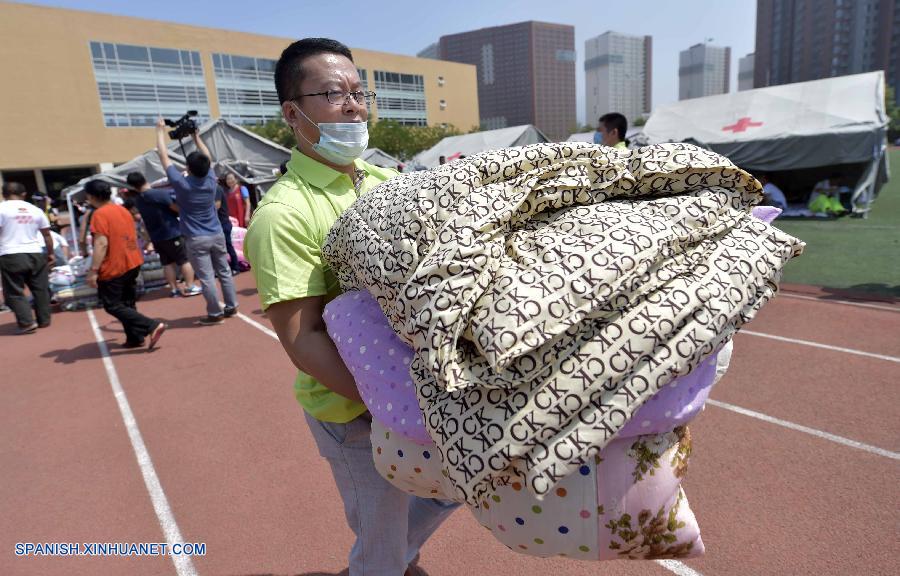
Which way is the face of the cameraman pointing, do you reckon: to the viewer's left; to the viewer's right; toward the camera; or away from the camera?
away from the camera

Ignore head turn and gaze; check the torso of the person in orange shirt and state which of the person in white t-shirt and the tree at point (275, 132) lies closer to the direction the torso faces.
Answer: the person in white t-shirt

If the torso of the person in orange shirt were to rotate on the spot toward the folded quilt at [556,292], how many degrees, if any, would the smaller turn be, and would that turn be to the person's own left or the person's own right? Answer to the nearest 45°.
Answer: approximately 135° to the person's own left

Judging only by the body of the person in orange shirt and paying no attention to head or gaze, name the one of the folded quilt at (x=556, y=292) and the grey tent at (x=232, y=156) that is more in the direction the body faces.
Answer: the grey tent

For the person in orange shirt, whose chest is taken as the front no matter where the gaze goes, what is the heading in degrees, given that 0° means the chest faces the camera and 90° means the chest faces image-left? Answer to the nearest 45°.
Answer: approximately 135°

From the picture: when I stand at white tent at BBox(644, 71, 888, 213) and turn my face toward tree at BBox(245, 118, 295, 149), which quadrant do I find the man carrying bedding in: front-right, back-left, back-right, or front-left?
back-left

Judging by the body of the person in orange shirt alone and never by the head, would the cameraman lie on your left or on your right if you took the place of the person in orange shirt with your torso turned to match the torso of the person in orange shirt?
on your right

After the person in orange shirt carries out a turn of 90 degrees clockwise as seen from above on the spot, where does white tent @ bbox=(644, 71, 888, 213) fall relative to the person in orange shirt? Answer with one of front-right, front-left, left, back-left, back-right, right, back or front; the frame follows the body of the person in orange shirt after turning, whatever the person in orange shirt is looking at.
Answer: front-right

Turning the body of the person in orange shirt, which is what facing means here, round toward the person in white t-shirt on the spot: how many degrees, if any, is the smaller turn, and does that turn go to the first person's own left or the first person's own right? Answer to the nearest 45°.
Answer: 0° — they already face them

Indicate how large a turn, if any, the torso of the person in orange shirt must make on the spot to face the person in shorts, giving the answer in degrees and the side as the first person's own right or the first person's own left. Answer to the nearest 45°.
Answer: approximately 45° to the first person's own right

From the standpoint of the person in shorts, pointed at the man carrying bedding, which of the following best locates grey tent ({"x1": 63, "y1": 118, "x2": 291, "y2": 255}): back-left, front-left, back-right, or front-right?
back-left

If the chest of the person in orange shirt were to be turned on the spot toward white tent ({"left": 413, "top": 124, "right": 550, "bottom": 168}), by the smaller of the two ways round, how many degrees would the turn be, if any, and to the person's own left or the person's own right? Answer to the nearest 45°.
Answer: approximately 90° to the person's own right
